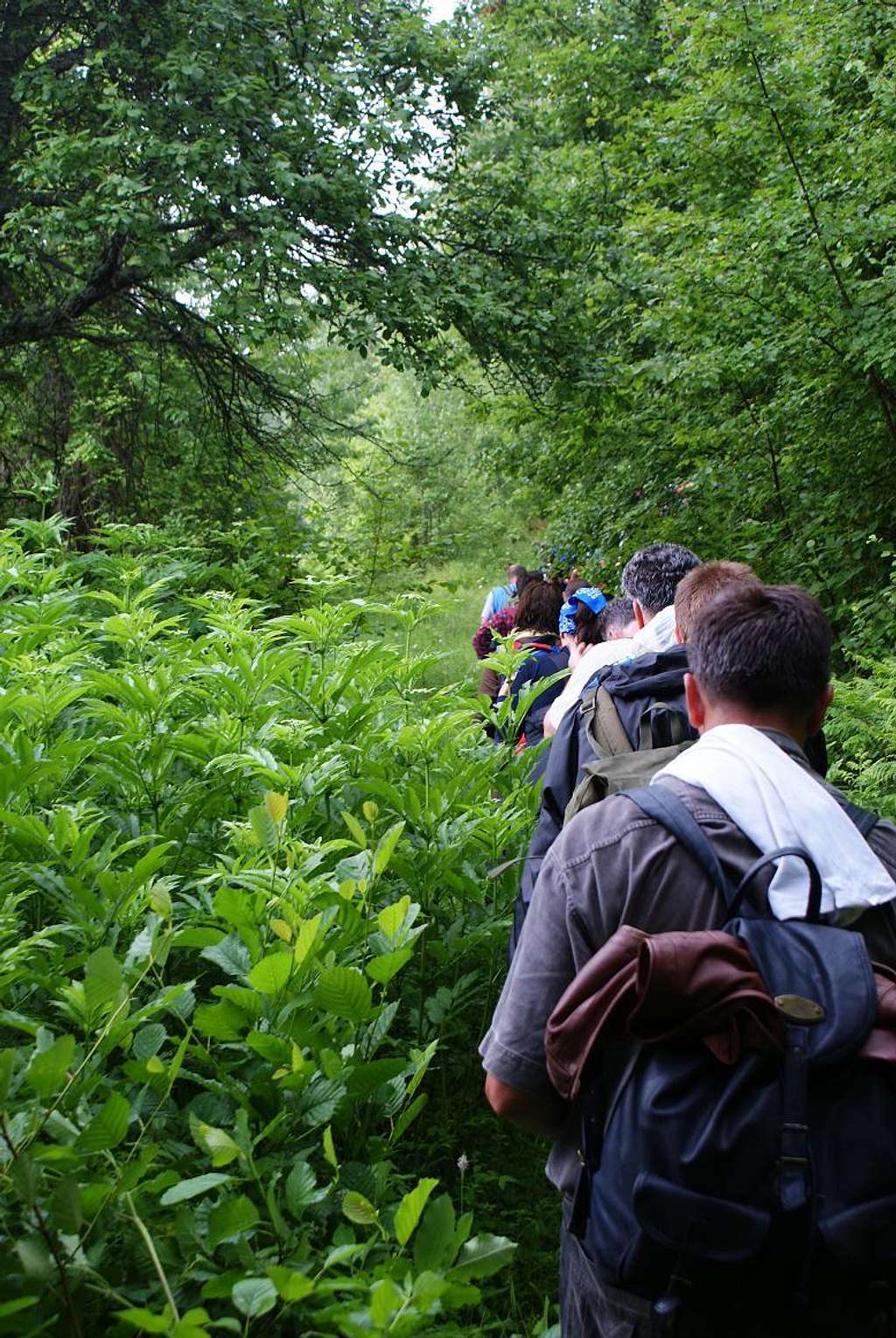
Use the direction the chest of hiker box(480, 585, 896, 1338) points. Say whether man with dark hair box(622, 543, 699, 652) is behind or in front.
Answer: in front

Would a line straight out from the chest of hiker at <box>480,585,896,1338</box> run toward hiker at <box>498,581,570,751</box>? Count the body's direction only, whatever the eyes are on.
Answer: yes

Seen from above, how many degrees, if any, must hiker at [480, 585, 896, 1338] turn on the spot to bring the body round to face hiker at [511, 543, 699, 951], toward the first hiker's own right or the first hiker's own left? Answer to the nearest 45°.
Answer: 0° — they already face them

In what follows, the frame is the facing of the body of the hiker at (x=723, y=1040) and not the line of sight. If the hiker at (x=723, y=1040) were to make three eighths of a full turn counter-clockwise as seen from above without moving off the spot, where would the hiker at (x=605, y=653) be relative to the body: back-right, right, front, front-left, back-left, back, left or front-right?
back-right

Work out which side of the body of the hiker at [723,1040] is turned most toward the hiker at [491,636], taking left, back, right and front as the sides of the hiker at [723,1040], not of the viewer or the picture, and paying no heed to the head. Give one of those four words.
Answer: front

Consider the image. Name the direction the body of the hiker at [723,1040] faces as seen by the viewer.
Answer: away from the camera
